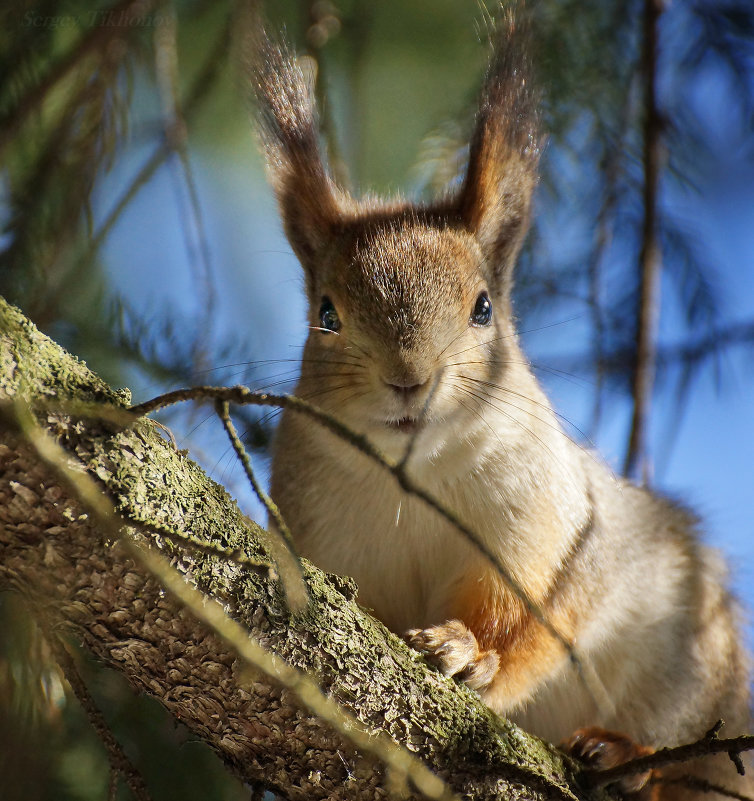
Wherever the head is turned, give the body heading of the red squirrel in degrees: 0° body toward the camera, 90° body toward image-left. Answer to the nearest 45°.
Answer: approximately 45°

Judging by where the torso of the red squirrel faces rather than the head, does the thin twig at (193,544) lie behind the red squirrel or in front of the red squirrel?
in front

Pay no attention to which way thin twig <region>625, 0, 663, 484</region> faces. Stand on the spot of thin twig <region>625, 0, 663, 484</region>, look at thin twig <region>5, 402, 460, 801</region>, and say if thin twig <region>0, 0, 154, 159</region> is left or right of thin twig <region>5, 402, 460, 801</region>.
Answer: right
